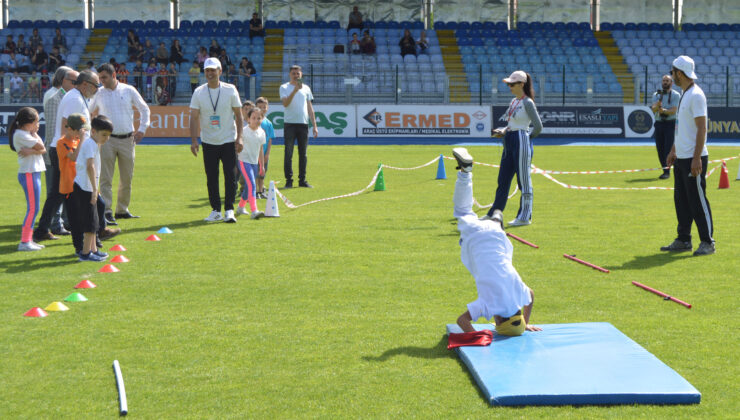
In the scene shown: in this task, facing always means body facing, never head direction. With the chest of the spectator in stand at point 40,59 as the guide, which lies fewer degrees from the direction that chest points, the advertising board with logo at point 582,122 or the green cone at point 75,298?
the green cone

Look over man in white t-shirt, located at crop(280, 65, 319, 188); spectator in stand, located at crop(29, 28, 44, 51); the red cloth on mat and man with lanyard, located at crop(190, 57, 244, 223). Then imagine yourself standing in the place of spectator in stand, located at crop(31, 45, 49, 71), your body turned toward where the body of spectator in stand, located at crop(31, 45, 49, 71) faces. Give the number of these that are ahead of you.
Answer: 3

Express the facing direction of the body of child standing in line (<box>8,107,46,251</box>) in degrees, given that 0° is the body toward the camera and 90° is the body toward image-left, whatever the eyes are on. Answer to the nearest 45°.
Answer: approximately 270°

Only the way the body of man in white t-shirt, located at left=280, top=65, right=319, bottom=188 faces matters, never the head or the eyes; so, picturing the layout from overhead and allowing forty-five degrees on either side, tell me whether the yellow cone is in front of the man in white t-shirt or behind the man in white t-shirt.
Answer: in front

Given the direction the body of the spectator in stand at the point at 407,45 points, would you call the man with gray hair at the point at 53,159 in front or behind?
in front

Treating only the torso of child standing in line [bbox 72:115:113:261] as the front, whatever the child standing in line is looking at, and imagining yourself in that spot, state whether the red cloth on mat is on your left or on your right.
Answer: on your right

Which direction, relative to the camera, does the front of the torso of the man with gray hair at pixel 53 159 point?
to the viewer's right

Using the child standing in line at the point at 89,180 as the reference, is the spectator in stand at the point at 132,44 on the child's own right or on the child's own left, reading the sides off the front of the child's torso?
on the child's own left

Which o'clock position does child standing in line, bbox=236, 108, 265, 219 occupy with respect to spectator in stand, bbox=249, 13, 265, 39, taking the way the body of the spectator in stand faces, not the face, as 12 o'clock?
The child standing in line is roughly at 12 o'clock from the spectator in stand.

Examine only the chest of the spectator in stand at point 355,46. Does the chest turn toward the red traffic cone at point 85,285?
yes

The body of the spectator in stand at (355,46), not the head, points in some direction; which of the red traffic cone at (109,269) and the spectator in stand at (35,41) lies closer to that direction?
the red traffic cone
